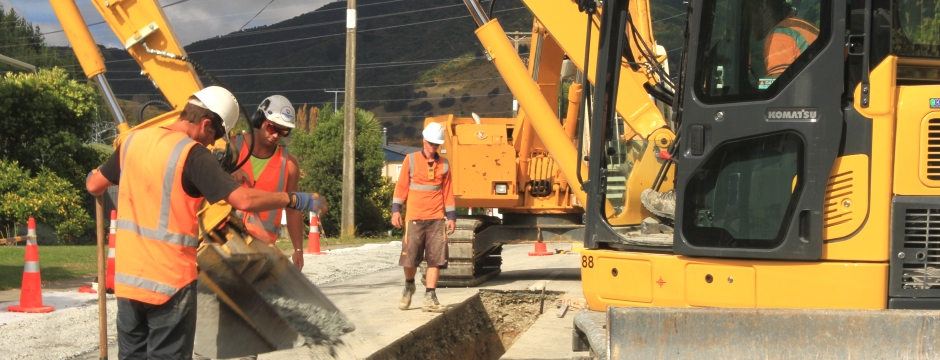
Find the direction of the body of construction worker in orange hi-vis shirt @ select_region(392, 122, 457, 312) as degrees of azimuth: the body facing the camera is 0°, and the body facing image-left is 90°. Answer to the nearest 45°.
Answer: approximately 0°

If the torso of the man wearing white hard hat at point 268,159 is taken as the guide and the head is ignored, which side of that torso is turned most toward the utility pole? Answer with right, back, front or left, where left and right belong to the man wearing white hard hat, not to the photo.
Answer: back

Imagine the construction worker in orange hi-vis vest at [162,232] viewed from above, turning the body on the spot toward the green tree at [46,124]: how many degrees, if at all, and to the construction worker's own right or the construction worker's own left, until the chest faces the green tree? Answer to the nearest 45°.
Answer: approximately 45° to the construction worker's own left

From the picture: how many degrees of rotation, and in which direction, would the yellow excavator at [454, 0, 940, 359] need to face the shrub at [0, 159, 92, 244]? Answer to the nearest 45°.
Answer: approximately 45° to its right

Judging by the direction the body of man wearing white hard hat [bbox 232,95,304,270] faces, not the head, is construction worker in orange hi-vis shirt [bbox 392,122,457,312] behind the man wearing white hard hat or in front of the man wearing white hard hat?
behind

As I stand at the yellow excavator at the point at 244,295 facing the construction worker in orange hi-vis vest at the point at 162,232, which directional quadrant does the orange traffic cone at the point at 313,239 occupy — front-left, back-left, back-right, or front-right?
back-right

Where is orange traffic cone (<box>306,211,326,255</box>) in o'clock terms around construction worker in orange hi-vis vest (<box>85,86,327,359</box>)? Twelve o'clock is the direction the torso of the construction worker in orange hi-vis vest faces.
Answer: The orange traffic cone is roughly at 11 o'clock from the construction worker in orange hi-vis vest.

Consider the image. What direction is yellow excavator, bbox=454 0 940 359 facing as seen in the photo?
to the viewer's left

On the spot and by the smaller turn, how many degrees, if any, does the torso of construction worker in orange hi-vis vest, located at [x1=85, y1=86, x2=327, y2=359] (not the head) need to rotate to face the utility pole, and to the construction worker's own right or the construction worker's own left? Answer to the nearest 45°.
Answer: approximately 45° to the construction worker's own left

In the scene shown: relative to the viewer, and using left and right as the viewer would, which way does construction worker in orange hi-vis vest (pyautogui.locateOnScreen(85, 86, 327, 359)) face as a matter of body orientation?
facing away from the viewer and to the right of the viewer

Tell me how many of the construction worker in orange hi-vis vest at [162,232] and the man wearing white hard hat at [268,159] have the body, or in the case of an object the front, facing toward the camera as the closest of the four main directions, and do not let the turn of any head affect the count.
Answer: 1
